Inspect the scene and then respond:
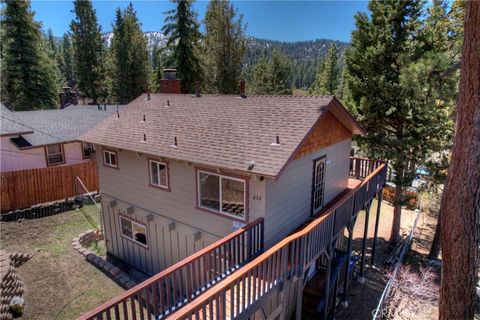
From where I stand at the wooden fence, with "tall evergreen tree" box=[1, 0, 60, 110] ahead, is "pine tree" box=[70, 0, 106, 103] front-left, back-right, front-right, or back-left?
front-right

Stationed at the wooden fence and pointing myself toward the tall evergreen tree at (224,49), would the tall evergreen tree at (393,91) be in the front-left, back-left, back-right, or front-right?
front-right
